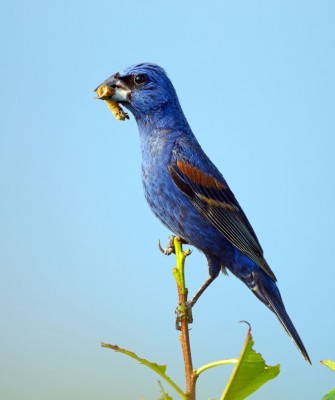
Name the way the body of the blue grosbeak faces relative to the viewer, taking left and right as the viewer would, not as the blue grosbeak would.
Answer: facing to the left of the viewer
